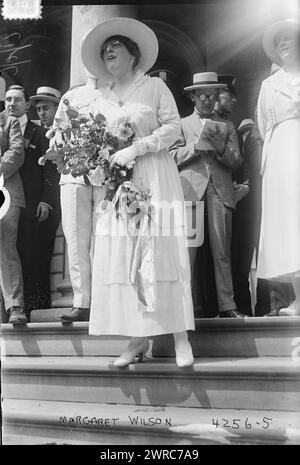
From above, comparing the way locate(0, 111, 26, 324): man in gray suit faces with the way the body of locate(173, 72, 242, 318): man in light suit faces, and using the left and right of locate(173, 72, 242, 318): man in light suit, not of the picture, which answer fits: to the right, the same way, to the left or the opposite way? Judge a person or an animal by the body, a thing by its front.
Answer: the same way

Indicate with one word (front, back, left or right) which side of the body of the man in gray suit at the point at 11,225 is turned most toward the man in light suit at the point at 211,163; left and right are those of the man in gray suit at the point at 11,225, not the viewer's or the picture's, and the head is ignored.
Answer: left

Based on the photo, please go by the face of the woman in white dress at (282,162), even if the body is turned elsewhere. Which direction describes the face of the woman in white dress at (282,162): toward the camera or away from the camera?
toward the camera

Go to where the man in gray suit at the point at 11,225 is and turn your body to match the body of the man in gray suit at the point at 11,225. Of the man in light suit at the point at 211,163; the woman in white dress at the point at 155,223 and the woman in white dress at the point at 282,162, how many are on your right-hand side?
0

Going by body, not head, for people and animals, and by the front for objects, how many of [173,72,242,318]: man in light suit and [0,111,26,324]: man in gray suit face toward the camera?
2

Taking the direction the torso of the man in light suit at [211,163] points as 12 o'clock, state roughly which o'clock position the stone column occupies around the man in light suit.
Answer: The stone column is roughly at 3 o'clock from the man in light suit.

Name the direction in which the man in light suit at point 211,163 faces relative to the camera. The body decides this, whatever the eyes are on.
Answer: toward the camera

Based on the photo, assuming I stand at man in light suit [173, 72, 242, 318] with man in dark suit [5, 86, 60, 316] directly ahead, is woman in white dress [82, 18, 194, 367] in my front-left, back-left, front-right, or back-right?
front-left

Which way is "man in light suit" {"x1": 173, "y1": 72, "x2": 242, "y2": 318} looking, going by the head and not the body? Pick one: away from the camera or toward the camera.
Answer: toward the camera

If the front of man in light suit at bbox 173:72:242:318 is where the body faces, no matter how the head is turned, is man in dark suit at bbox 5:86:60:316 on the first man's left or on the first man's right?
on the first man's right

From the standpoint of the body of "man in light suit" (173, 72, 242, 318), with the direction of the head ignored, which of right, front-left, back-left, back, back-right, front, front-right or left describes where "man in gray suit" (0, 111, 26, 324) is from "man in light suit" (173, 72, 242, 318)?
right

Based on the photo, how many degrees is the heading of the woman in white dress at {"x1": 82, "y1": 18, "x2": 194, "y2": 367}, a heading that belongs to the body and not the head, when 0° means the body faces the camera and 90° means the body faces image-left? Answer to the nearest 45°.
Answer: approximately 45°

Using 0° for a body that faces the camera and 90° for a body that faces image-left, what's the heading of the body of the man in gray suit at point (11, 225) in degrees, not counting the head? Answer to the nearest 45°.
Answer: approximately 0°

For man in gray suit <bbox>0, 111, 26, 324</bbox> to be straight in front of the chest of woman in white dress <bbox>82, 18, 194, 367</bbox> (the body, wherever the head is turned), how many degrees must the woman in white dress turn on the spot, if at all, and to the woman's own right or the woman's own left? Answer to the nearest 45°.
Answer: approximately 90° to the woman's own right
